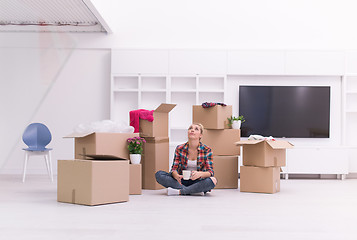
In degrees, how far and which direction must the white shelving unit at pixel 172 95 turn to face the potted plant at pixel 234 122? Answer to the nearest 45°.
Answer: approximately 45° to its left

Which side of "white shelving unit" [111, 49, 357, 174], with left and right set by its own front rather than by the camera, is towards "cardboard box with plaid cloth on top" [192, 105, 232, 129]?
front

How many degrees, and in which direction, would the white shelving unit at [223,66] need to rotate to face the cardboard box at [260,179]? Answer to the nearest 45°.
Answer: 0° — it already faces it

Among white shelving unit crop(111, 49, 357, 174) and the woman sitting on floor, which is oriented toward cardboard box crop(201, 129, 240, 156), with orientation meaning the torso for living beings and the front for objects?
the white shelving unit

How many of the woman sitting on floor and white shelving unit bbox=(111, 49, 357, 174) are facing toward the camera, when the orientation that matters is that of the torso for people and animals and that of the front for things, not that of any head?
2

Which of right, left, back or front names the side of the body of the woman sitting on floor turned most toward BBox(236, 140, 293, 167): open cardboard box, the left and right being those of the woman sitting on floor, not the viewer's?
left

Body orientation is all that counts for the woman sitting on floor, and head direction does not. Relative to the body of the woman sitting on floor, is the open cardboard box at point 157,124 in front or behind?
behind

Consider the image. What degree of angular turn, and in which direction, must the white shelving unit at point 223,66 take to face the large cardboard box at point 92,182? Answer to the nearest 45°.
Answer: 0° — it already faces it

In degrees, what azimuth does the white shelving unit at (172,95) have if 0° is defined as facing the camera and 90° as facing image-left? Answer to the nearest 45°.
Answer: approximately 0°
